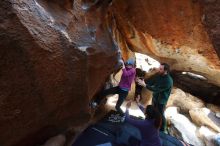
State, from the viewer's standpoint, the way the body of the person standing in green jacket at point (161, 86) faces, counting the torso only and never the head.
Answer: to the viewer's left

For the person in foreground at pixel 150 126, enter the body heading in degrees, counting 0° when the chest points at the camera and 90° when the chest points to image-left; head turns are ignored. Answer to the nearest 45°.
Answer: approximately 135°
